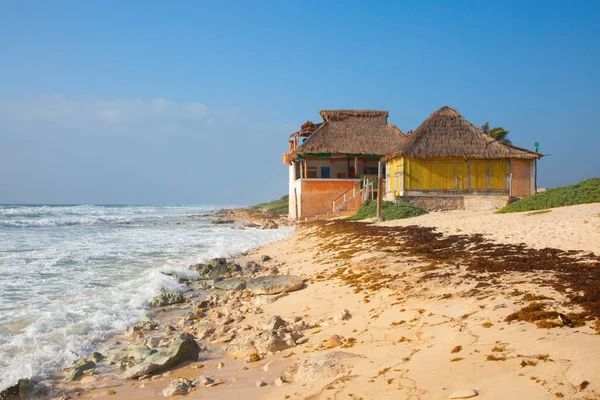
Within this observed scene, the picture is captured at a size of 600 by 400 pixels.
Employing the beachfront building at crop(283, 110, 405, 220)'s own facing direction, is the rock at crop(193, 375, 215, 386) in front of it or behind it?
in front

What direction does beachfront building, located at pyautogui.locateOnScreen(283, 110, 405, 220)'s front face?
toward the camera

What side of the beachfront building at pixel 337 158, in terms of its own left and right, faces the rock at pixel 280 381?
front

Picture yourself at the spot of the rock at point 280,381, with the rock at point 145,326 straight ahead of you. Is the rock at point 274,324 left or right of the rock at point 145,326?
right

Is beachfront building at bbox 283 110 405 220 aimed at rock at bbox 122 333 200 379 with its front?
yes

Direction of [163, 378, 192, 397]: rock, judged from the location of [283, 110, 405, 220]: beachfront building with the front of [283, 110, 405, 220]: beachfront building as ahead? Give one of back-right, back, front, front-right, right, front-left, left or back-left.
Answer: front

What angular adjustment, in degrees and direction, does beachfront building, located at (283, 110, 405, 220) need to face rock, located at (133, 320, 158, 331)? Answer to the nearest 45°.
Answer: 0° — it already faces it

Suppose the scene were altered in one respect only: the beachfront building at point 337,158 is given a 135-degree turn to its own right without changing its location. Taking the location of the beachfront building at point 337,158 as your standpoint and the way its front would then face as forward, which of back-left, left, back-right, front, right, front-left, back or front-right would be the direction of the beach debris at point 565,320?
back-left

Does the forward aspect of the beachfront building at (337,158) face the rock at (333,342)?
yes

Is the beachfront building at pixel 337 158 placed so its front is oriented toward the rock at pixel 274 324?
yes

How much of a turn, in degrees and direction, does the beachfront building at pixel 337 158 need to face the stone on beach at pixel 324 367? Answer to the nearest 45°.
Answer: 0° — it already faces it

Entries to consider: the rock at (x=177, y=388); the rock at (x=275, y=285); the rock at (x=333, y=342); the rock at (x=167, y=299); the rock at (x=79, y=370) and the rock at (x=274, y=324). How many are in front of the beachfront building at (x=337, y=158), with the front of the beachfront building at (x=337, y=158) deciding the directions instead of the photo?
6

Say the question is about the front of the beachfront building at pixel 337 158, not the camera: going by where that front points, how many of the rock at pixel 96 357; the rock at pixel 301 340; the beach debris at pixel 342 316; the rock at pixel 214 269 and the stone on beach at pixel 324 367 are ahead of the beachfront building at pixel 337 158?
5

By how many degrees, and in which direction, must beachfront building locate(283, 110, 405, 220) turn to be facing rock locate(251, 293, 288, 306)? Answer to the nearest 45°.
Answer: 0° — it already faces it

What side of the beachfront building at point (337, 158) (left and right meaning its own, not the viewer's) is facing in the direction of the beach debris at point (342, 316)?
front

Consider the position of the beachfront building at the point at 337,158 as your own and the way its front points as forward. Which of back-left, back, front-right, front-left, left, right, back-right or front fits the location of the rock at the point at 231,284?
front

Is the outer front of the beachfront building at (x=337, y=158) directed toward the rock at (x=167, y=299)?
yes
